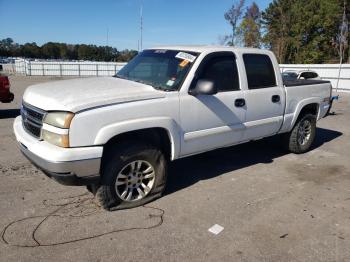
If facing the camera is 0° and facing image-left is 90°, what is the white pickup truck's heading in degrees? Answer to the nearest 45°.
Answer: approximately 45°

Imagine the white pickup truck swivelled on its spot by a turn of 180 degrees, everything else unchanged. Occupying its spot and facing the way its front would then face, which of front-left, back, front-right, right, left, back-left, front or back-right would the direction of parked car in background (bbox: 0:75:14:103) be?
left

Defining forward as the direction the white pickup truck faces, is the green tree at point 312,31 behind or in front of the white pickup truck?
behind
